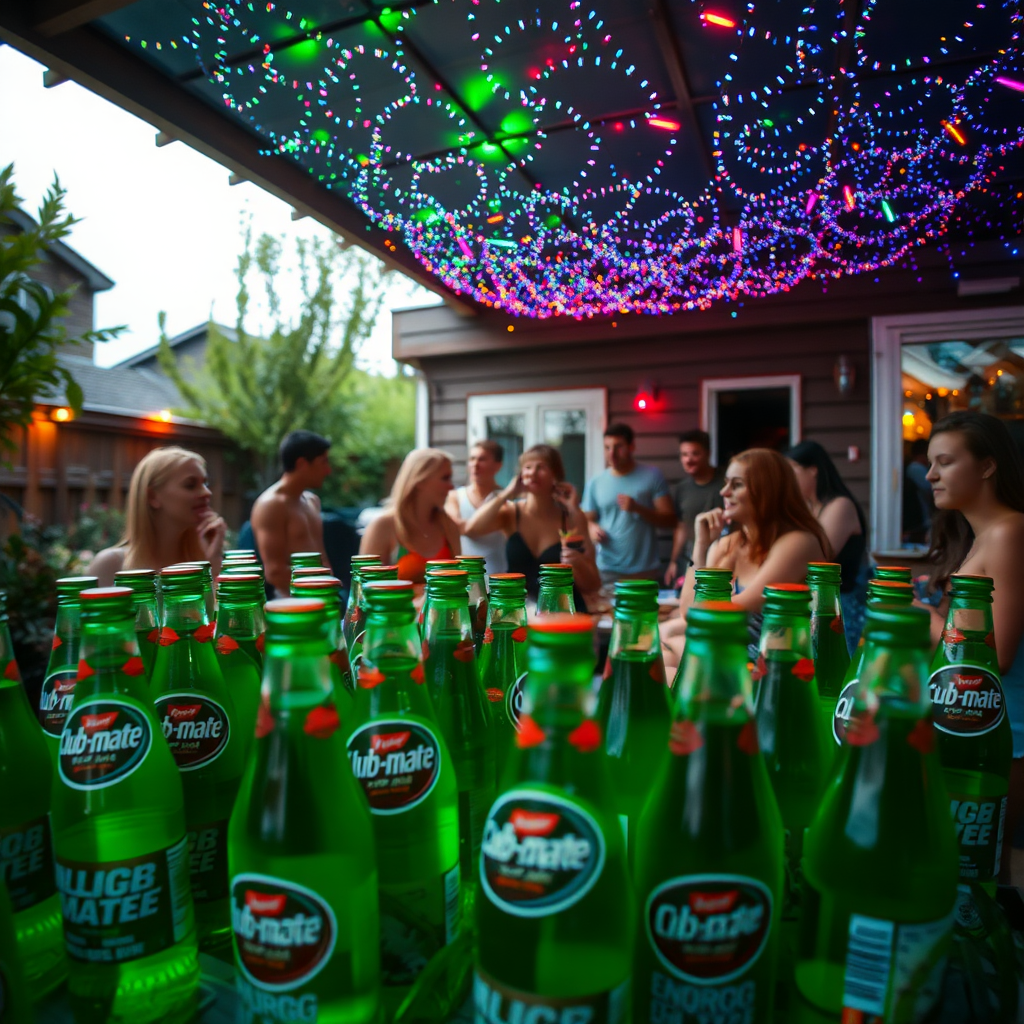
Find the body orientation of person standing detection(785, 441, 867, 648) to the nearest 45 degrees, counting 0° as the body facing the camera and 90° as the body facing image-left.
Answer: approximately 90°

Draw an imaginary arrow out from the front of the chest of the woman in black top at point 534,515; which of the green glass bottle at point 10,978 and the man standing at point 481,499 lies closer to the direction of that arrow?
the green glass bottle

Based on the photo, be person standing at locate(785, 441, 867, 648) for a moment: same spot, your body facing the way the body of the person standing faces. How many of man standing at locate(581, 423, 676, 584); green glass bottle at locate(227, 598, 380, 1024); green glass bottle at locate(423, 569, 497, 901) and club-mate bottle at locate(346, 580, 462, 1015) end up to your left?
3

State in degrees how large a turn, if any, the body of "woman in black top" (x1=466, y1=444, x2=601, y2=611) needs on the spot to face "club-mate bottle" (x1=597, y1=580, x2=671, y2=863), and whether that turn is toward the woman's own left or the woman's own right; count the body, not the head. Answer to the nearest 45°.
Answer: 0° — they already face it

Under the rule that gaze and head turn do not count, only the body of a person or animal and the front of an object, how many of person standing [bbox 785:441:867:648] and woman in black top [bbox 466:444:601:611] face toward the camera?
1

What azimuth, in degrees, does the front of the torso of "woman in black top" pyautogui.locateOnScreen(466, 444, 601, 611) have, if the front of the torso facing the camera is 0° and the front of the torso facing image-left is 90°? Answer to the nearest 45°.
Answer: approximately 0°

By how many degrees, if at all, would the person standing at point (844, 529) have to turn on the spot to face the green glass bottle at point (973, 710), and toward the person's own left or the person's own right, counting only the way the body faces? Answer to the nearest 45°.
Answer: approximately 90° to the person's own left

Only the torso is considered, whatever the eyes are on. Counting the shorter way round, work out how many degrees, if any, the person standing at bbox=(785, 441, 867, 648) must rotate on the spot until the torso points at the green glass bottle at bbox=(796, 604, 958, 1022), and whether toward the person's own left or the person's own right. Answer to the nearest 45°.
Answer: approximately 90° to the person's own left

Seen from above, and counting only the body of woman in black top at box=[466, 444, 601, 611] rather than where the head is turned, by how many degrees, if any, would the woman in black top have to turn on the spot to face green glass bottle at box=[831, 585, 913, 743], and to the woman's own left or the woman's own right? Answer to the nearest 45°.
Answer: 0° — they already face it

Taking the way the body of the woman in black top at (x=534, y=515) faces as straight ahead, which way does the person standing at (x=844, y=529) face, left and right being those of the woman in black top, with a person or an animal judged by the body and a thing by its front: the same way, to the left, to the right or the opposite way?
to the right
